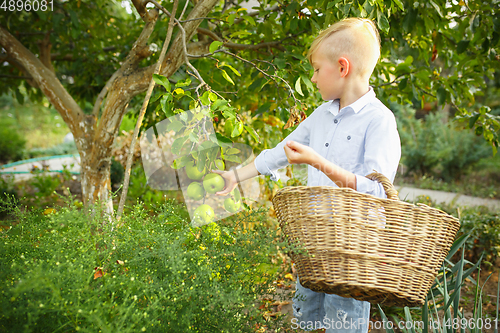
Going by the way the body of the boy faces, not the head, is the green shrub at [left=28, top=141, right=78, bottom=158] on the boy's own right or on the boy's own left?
on the boy's own right

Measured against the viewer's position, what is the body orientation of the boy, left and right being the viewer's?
facing the viewer and to the left of the viewer

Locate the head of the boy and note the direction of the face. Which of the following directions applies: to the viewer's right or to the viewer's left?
to the viewer's left

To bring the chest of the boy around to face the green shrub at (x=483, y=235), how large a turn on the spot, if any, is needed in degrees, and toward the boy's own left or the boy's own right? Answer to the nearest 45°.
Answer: approximately 180°
